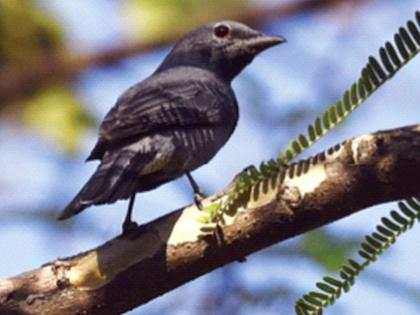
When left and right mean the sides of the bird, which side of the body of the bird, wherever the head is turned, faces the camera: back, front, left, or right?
right

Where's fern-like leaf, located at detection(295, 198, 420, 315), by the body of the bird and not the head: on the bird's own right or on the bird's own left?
on the bird's own right
